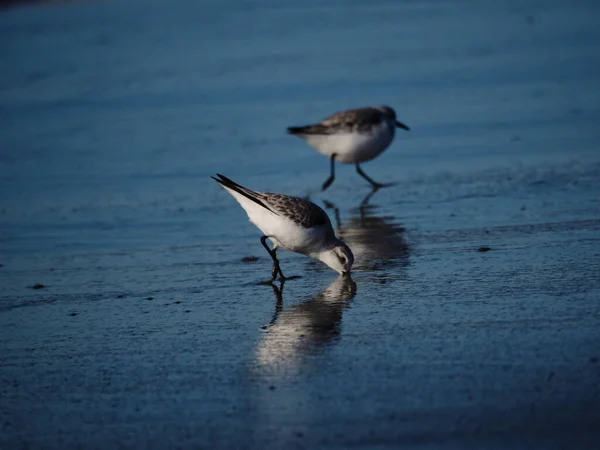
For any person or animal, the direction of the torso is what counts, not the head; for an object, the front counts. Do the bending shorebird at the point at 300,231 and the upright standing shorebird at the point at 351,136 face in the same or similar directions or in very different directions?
same or similar directions

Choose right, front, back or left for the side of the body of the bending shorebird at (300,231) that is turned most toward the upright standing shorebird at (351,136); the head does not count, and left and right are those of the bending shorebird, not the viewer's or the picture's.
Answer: left

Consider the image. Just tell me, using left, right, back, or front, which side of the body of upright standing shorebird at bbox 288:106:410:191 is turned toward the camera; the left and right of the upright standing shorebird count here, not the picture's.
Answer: right

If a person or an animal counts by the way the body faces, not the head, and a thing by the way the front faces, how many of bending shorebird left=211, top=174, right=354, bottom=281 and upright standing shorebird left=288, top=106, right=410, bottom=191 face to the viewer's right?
2

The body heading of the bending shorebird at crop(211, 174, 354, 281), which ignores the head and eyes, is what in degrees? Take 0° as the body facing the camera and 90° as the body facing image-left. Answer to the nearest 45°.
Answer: approximately 270°

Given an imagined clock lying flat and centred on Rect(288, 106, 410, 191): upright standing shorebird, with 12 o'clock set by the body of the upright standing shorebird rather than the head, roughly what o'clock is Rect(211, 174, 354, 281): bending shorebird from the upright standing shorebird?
The bending shorebird is roughly at 3 o'clock from the upright standing shorebird.
